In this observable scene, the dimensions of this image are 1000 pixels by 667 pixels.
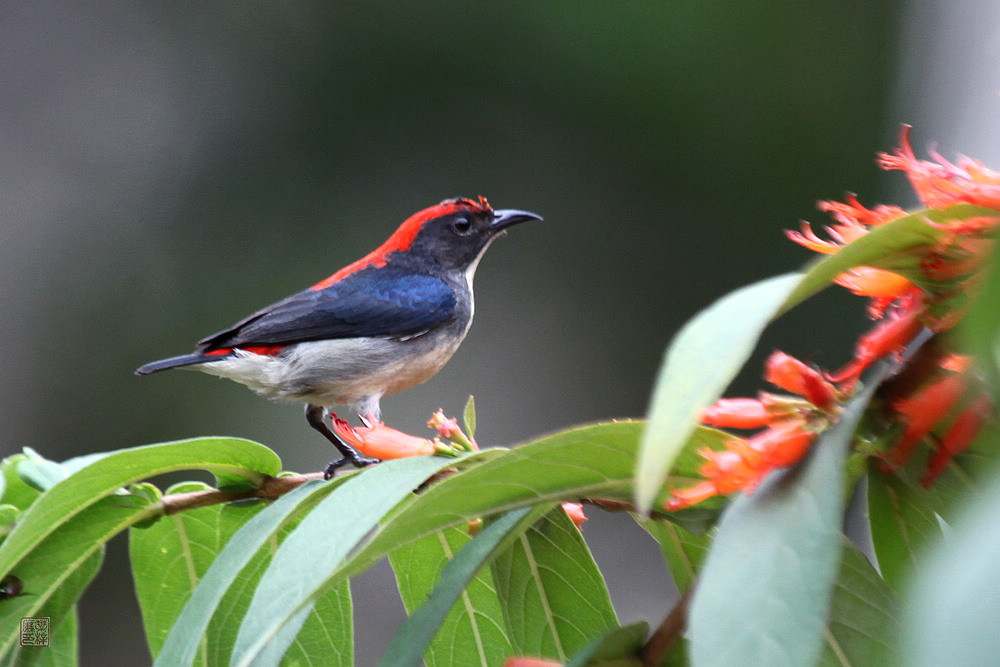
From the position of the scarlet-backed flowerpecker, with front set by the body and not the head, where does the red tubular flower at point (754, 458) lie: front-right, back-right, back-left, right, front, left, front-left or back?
front

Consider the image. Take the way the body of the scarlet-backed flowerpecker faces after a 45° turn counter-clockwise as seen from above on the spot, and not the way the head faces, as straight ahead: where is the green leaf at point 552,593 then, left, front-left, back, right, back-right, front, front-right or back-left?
front-right

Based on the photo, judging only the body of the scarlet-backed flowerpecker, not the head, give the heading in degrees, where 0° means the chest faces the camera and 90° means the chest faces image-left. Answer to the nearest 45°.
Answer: approximately 270°

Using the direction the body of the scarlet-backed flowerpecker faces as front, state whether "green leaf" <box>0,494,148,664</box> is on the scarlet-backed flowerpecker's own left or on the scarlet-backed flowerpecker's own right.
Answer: on the scarlet-backed flowerpecker's own right

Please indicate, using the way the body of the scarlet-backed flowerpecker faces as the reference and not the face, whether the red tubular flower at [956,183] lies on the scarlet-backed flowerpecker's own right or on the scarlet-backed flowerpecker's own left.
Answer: on the scarlet-backed flowerpecker's own right

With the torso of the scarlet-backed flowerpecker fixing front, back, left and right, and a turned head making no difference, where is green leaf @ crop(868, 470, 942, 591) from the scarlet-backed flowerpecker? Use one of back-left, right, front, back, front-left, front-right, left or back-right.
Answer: front

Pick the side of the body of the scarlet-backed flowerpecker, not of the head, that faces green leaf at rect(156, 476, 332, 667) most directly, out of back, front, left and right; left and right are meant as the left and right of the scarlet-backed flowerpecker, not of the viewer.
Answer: right

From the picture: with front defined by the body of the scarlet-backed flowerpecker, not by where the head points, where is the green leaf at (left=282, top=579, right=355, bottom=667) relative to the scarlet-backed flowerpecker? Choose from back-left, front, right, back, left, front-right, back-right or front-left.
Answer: right

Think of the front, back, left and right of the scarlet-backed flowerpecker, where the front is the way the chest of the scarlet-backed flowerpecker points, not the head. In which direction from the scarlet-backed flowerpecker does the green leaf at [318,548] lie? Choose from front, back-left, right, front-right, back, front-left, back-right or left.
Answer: right
